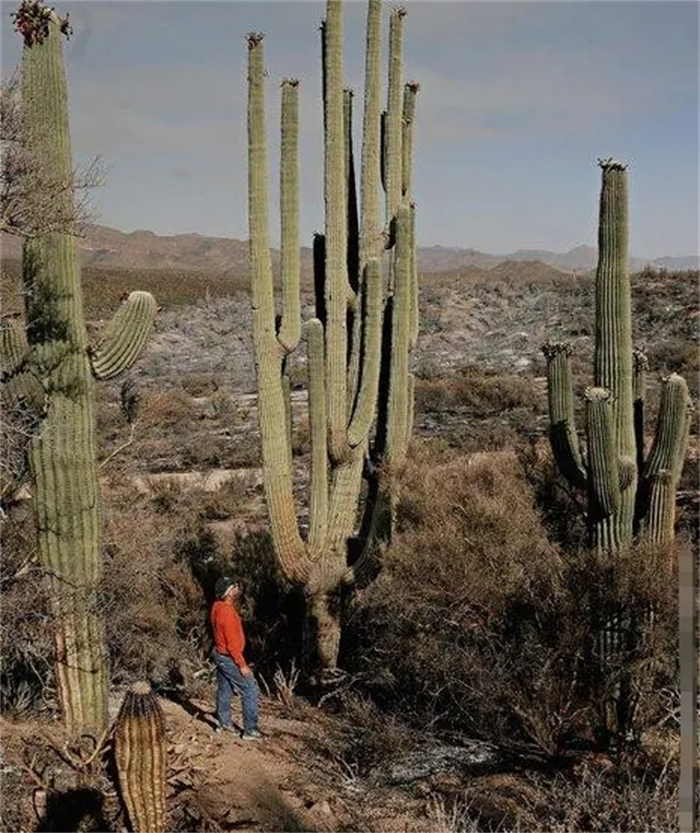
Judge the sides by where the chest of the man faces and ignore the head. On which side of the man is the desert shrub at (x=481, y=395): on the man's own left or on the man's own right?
on the man's own left

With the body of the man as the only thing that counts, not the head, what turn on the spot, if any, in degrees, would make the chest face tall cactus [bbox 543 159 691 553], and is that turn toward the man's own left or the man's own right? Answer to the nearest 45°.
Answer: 0° — they already face it

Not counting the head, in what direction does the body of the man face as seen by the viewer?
to the viewer's right

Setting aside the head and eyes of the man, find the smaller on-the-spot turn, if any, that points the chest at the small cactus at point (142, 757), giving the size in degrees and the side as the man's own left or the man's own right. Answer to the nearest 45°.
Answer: approximately 90° to the man's own right

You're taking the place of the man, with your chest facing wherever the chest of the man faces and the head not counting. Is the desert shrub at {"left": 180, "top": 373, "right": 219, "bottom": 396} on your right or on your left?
on your left

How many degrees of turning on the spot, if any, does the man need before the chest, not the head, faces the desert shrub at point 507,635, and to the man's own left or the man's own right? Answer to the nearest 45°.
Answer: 0° — they already face it
